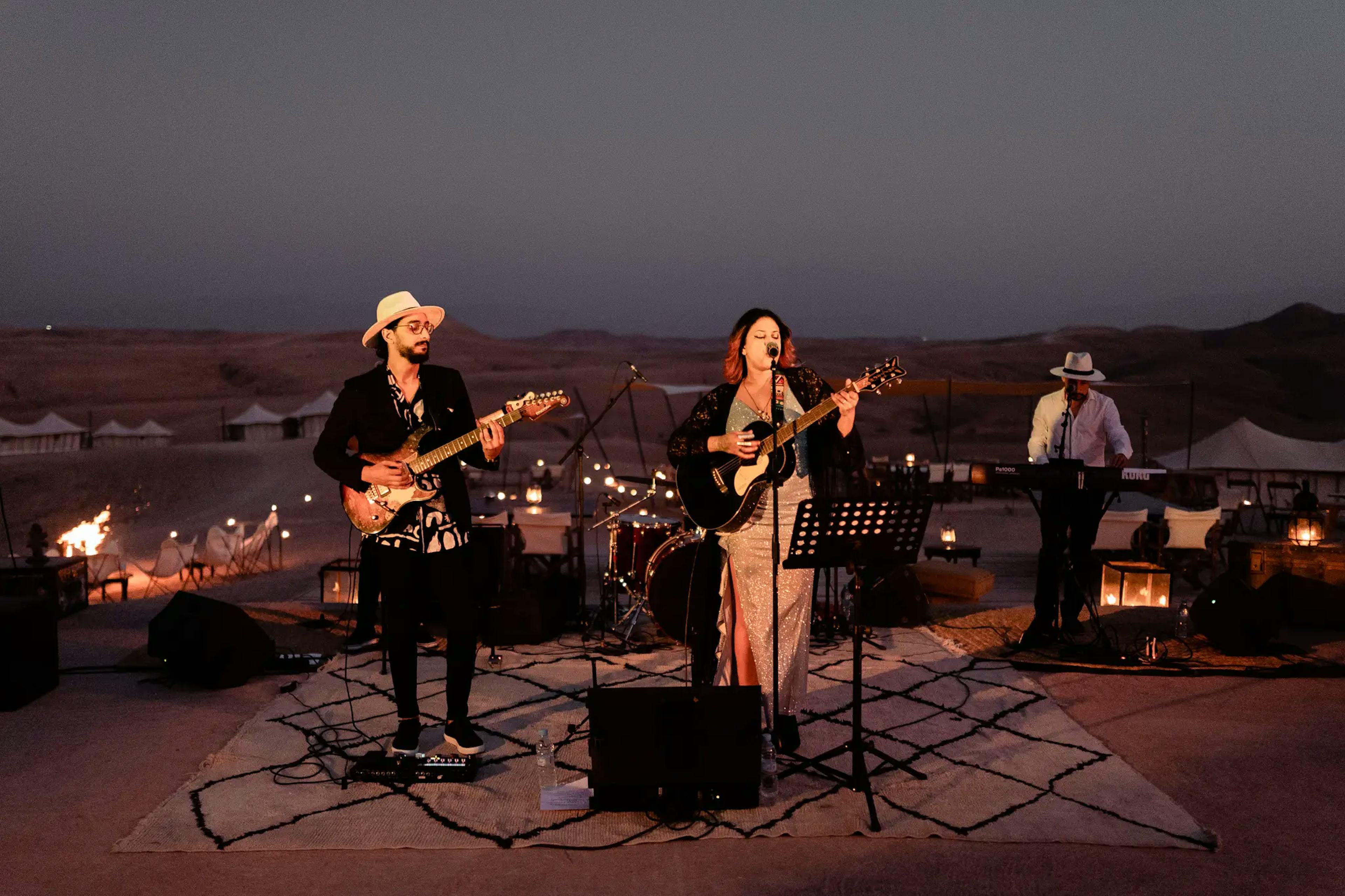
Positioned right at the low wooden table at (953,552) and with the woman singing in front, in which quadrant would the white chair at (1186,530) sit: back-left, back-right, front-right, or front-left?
back-left

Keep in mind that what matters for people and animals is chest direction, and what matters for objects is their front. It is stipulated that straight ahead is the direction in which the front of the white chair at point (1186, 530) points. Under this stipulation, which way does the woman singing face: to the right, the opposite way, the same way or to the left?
the opposite way

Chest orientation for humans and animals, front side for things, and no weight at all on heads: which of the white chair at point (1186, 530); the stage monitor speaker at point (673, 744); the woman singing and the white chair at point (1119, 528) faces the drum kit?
the stage monitor speaker

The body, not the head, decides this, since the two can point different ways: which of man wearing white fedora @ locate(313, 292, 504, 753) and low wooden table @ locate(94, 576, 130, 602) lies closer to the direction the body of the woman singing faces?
the man wearing white fedora

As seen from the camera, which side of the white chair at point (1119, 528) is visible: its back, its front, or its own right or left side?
back

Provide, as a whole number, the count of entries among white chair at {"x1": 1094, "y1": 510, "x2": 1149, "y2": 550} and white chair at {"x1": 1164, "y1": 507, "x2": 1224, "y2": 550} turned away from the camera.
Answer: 2

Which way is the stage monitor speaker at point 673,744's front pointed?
away from the camera

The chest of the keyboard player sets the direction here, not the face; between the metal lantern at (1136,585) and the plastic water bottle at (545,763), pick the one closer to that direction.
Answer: the plastic water bottle
